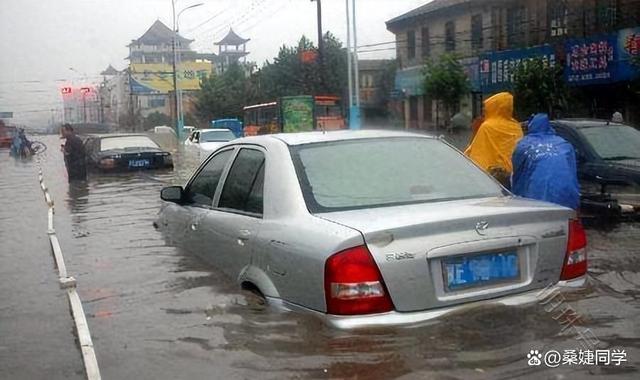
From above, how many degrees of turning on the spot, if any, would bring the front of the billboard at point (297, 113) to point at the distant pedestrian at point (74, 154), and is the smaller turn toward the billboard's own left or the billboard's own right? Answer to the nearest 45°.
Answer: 0° — it already faces them

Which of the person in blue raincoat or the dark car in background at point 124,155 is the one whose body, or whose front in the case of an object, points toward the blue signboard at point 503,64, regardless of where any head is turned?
the person in blue raincoat

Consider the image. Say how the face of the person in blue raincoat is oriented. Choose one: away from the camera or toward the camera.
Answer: away from the camera

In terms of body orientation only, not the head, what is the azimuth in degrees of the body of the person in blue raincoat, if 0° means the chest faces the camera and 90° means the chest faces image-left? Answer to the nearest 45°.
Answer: approximately 180°

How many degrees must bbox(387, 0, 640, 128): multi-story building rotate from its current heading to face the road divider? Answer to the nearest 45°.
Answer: approximately 45° to its left

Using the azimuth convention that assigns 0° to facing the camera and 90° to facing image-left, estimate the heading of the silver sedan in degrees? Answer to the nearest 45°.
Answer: approximately 135°

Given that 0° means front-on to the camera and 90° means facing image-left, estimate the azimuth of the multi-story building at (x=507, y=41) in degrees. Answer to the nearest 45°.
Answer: approximately 45°

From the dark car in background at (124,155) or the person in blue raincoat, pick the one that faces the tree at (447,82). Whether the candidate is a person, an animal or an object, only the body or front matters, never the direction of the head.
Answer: the person in blue raincoat

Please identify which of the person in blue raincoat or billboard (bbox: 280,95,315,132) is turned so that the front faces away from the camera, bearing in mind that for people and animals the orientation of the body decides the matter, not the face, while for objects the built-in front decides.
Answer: the person in blue raincoat

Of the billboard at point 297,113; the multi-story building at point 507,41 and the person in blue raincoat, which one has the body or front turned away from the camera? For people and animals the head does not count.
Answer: the person in blue raincoat

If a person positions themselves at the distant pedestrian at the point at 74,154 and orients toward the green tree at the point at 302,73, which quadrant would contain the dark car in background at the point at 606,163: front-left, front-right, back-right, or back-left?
back-right

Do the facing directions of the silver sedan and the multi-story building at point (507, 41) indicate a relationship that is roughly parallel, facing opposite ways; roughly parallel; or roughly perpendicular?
roughly perpendicular

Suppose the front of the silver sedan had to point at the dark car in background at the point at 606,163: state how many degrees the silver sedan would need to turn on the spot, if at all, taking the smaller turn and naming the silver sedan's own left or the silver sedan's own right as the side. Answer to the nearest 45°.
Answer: approximately 90° to the silver sedan's own right
